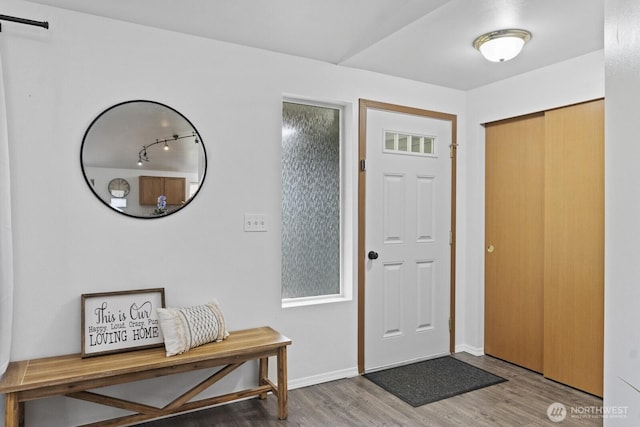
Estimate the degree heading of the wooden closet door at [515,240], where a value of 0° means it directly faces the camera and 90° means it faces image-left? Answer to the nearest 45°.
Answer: approximately 45°

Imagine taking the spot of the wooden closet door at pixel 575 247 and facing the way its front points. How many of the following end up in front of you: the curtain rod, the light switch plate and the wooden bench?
3

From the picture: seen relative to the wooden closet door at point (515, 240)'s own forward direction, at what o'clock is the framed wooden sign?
The framed wooden sign is roughly at 12 o'clock from the wooden closet door.

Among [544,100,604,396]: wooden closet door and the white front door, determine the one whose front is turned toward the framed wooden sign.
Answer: the wooden closet door

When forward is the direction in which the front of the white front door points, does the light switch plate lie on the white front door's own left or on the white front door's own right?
on the white front door's own right

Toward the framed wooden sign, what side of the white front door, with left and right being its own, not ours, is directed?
right

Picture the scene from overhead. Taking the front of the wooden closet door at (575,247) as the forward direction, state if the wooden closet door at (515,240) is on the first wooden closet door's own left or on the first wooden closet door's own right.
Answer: on the first wooden closet door's own right

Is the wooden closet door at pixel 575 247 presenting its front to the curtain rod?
yes

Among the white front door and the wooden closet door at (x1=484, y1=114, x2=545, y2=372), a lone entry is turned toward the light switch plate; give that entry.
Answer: the wooden closet door

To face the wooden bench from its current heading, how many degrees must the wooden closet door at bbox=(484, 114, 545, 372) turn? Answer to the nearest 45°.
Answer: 0° — it already faces it
